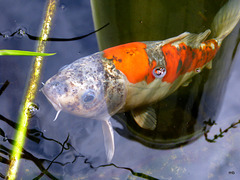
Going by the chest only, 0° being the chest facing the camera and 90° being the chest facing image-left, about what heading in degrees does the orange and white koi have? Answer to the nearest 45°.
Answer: approximately 45°

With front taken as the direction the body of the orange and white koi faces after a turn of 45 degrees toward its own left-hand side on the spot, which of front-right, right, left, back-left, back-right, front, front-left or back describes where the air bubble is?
right

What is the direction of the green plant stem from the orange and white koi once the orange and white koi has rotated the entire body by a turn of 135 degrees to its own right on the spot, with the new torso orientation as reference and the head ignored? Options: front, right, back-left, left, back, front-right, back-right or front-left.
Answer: left
